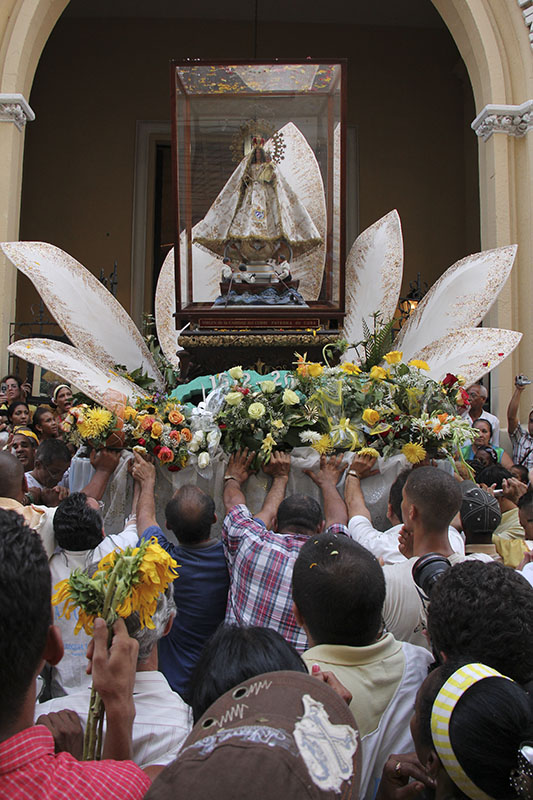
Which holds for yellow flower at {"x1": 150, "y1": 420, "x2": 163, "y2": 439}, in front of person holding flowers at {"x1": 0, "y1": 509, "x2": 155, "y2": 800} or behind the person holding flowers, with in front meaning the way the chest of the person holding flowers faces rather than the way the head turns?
in front

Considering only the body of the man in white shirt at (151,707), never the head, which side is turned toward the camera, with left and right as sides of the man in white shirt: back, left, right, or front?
back

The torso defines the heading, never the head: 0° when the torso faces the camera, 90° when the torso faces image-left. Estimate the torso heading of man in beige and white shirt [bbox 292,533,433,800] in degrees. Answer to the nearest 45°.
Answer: approximately 180°

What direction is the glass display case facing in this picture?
toward the camera

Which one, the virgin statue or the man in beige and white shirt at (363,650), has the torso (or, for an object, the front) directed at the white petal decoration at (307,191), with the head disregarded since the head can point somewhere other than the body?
the man in beige and white shirt

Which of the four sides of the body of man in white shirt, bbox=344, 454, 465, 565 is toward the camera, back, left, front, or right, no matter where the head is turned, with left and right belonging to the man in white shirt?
back

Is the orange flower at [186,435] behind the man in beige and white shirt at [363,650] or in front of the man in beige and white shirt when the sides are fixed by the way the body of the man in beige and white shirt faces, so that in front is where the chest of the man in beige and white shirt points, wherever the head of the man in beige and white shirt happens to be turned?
in front

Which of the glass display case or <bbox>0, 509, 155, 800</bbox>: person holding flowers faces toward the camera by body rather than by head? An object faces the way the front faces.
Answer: the glass display case

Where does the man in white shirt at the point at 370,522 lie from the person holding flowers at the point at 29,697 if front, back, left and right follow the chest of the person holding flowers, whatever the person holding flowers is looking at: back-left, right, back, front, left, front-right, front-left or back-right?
front-right

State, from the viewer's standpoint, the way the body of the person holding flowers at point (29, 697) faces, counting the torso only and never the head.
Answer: away from the camera

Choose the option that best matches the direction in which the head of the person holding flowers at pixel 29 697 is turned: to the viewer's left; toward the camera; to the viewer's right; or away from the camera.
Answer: away from the camera

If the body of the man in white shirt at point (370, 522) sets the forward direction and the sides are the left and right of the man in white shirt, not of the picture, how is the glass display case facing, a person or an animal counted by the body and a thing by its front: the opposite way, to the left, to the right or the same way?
the opposite way

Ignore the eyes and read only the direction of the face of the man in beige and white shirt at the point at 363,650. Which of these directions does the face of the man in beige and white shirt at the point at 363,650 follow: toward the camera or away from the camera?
away from the camera

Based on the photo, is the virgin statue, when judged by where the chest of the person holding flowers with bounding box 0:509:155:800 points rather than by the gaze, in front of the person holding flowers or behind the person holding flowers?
in front

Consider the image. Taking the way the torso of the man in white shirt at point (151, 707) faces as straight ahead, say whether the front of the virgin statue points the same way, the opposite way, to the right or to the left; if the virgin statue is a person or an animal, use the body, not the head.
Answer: the opposite way

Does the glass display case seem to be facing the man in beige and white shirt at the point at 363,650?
yes

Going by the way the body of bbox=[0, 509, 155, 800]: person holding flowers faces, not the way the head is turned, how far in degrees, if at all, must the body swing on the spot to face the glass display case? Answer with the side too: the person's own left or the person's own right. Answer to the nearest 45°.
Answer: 0° — they already face it
